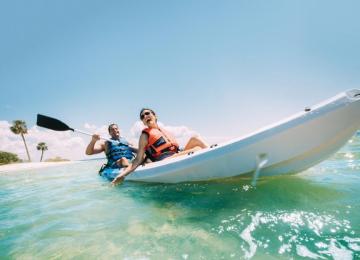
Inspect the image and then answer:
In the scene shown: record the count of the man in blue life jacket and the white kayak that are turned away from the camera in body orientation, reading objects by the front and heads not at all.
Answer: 0

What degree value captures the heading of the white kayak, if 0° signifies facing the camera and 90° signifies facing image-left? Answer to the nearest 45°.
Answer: approximately 315°

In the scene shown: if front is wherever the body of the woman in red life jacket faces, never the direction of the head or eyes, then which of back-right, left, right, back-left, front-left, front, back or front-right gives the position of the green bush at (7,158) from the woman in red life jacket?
back

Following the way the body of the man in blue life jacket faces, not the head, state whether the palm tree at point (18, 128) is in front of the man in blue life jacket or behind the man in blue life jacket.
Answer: behind

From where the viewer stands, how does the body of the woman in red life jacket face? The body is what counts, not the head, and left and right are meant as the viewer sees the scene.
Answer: facing the viewer and to the right of the viewer

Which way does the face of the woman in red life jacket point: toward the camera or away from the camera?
toward the camera

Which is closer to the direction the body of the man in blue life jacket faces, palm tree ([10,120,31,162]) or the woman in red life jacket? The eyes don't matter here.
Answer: the woman in red life jacket

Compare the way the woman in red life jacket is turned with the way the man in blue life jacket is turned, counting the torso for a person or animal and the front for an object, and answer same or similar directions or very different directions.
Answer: same or similar directions

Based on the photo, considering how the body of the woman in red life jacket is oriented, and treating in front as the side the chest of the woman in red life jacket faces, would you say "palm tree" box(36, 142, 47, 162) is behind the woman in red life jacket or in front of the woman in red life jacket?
behind

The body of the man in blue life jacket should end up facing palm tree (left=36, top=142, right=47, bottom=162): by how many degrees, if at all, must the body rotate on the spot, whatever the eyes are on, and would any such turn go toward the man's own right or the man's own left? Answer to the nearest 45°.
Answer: approximately 135° to the man's own left
